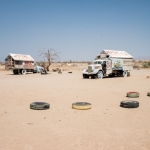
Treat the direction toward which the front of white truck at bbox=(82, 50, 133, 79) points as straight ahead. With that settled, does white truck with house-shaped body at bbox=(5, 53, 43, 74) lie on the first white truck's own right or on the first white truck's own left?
on the first white truck's own right

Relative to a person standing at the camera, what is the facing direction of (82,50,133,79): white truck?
facing the viewer and to the left of the viewer
